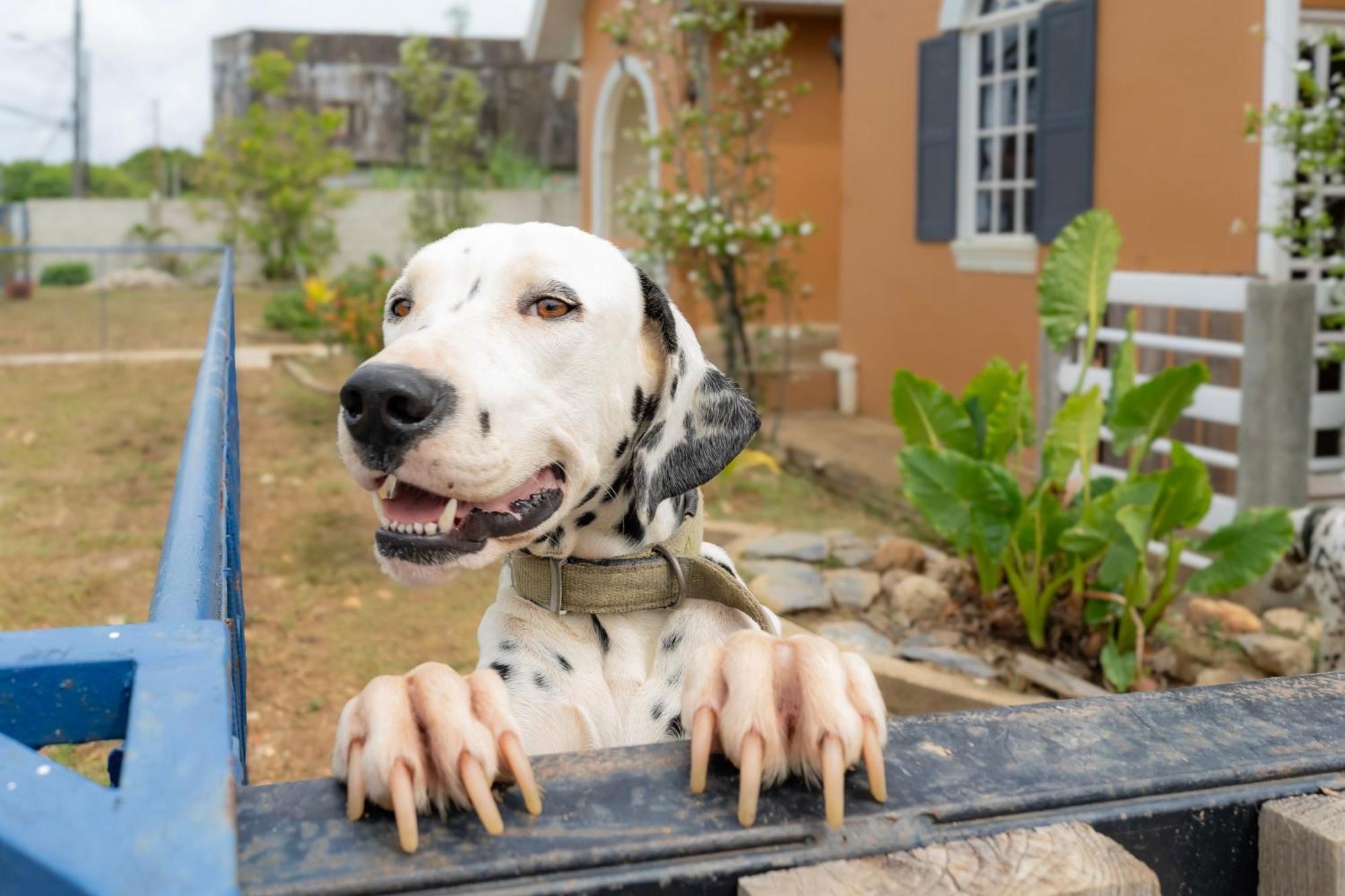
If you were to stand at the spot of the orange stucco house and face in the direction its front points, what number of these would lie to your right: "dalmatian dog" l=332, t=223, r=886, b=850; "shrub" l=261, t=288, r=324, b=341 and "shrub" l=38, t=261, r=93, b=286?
2

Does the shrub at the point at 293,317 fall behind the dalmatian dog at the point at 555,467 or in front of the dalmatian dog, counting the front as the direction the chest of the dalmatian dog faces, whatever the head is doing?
behind

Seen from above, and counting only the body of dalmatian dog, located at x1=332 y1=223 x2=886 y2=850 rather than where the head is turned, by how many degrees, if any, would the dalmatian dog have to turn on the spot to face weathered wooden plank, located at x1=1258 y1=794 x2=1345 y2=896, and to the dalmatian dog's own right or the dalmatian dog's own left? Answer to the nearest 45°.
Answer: approximately 45° to the dalmatian dog's own left

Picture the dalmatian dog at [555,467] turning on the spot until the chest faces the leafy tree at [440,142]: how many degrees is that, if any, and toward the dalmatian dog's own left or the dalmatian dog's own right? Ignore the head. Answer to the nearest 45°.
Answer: approximately 180°

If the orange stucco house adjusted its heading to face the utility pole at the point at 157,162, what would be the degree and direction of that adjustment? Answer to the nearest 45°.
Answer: approximately 90° to its right

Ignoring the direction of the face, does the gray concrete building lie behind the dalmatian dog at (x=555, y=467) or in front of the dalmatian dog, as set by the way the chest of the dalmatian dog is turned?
behind

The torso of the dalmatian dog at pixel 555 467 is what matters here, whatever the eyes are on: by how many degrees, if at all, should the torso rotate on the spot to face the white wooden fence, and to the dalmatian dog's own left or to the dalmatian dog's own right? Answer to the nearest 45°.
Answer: approximately 135° to the dalmatian dog's own left

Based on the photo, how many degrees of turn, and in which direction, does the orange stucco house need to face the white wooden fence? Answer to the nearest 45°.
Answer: approximately 45° to its left
